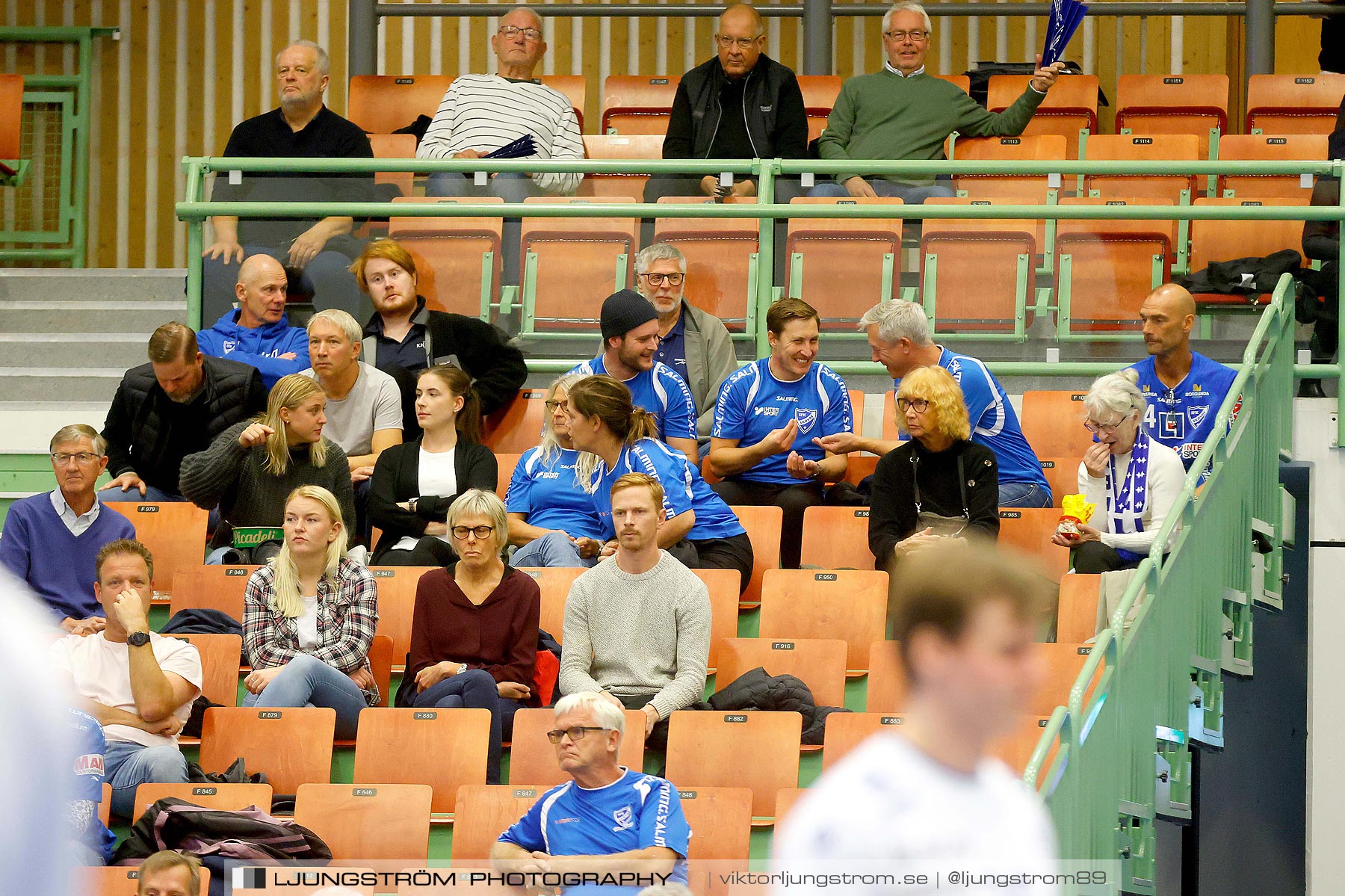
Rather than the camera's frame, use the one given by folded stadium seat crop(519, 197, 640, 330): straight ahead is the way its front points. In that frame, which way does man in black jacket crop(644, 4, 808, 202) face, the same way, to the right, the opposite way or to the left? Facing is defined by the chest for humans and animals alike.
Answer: the same way

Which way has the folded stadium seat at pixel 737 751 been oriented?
toward the camera

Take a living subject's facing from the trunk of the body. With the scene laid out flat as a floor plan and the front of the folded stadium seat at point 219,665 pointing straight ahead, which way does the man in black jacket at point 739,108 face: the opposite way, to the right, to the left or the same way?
the same way

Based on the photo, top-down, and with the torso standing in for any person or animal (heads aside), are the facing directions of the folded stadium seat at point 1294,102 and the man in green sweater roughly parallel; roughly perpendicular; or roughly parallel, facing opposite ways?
roughly parallel

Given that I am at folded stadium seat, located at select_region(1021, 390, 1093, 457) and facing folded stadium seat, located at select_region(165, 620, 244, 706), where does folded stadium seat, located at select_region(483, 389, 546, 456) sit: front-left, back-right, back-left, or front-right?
front-right

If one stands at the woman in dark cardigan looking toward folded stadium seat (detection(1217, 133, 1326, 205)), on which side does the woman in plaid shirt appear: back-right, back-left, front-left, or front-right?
back-right

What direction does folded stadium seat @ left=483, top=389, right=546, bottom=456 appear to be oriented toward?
toward the camera

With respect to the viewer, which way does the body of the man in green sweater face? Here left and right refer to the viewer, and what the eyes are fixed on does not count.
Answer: facing the viewer

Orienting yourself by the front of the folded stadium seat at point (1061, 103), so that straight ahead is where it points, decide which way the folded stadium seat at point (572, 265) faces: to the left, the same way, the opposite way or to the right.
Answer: the same way

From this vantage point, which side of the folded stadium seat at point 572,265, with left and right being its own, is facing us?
front

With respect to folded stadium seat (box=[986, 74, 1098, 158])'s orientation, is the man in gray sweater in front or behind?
in front

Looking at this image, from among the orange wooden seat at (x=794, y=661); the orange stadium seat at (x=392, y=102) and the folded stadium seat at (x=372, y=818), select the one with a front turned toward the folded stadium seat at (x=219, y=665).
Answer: the orange stadium seat at (x=392, y=102)

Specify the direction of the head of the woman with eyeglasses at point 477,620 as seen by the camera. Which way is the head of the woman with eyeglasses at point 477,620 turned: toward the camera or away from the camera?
toward the camera

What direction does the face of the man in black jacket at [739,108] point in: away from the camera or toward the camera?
toward the camera

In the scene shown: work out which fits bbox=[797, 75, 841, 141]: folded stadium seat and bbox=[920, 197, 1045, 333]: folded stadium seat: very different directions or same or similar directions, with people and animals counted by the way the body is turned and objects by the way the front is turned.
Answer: same or similar directions

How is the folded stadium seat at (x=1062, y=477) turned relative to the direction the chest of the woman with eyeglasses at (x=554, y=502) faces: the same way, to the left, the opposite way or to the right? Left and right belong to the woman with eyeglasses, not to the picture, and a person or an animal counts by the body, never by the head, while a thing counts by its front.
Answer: the same way

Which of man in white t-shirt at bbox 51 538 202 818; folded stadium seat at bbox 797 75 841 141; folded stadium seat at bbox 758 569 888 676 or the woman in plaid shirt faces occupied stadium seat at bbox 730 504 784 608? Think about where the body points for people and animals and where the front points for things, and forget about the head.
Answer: folded stadium seat at bbox 797 75 841 141

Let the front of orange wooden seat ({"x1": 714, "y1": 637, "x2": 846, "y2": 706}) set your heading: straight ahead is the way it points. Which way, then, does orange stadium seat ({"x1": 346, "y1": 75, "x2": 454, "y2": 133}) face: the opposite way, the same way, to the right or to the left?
the same way

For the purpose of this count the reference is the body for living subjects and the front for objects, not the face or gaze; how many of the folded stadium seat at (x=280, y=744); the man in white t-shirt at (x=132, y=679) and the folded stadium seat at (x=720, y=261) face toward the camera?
3
